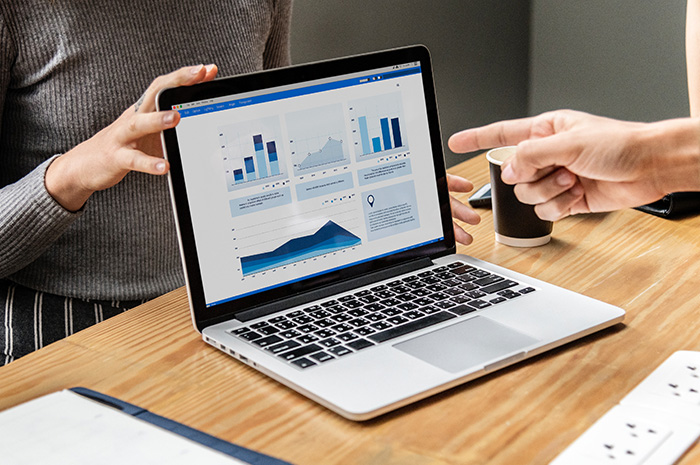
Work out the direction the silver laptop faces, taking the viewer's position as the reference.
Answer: facing the viewer and to the right of the viewer

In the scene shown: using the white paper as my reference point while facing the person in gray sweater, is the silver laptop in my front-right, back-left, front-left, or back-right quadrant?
front-right

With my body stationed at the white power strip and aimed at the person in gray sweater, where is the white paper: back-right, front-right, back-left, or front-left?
front-left
